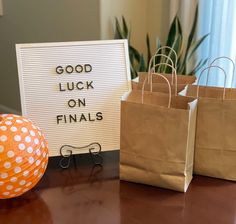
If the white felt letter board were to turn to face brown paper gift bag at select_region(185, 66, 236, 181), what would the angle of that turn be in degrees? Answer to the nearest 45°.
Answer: approximately 45° to its left

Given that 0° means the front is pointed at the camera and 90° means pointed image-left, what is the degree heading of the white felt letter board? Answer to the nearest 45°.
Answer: approximately 0°
